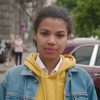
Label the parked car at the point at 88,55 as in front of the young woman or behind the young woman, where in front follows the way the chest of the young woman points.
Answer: behind

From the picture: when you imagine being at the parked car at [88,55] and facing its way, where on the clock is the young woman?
The young woman is roughly at 3 o'clock from the parked car.
